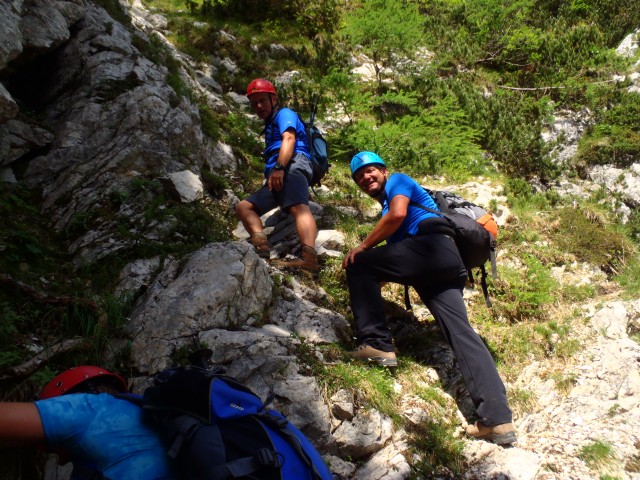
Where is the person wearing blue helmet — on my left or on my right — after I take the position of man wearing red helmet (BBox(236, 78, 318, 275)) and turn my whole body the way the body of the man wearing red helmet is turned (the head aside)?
on my left

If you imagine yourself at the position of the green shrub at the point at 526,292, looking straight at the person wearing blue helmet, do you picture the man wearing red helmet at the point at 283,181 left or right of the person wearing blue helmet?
right

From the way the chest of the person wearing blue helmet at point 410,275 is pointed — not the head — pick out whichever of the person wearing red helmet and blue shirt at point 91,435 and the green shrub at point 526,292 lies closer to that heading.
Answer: the person wearing red helmet and blue shirt

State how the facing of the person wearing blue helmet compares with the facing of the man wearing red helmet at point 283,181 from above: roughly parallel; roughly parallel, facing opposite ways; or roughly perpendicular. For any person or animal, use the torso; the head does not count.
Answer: roughly parallel

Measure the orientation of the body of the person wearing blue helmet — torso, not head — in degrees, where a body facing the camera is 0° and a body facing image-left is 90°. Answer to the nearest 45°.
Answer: approximately 90°
